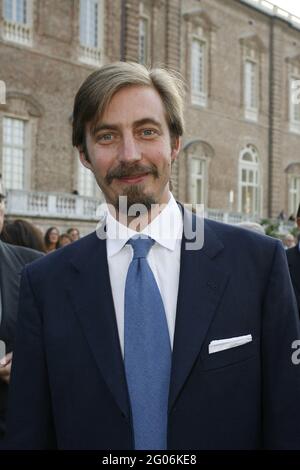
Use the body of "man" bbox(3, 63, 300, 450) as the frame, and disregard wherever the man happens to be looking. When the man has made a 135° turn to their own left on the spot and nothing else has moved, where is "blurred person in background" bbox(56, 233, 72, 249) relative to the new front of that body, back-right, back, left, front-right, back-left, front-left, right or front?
front-left

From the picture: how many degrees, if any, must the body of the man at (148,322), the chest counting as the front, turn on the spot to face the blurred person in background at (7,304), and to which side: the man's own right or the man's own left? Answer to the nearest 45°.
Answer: approximately 135° to the man's own right

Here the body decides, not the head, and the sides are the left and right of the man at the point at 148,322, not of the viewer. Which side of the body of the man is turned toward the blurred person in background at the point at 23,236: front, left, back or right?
back

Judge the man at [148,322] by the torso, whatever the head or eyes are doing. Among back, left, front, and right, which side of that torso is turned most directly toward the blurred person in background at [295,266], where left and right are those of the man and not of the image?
back

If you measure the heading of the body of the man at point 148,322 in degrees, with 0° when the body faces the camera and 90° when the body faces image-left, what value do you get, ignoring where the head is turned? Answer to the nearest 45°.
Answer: approximately 0°
